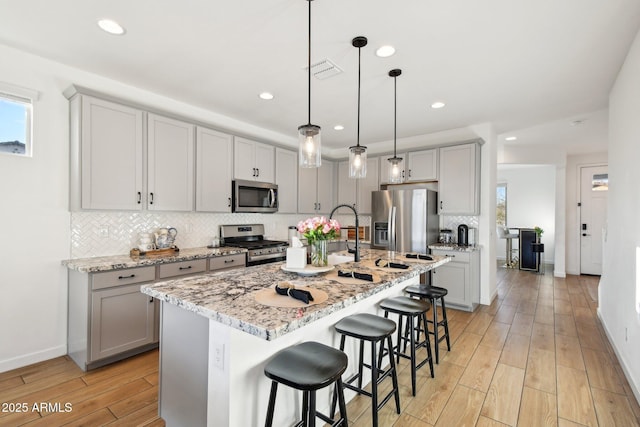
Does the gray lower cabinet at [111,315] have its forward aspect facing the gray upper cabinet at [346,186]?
no

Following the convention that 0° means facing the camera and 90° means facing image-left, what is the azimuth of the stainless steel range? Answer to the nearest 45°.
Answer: approximately 315°

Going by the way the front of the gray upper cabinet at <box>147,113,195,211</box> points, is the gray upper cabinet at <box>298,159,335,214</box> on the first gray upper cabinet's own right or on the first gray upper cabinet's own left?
on the first gray upper cabinet's own left

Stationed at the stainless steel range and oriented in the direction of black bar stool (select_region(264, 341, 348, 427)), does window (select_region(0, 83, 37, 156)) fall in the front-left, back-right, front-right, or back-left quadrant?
front-right

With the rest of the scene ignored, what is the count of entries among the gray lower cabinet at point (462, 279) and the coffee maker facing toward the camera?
2

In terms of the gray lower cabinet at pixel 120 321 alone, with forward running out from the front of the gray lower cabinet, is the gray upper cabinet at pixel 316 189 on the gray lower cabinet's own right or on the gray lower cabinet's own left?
on the gray lower cabinet's own left

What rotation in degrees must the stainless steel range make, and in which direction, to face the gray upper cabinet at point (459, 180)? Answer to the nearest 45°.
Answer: approximately 45° to its left

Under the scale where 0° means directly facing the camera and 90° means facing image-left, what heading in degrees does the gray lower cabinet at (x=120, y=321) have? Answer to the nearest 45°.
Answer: approximately 315°

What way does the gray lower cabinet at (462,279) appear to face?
toward the camera

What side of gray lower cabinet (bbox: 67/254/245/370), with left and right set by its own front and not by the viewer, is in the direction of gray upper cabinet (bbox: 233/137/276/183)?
left

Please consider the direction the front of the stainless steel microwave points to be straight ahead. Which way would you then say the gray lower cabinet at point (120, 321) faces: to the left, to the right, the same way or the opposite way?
the same way

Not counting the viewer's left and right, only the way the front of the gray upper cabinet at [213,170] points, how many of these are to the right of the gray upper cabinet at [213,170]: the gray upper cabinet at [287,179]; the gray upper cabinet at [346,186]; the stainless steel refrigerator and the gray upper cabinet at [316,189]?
0

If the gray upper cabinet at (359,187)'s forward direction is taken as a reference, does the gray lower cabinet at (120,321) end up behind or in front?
in front
